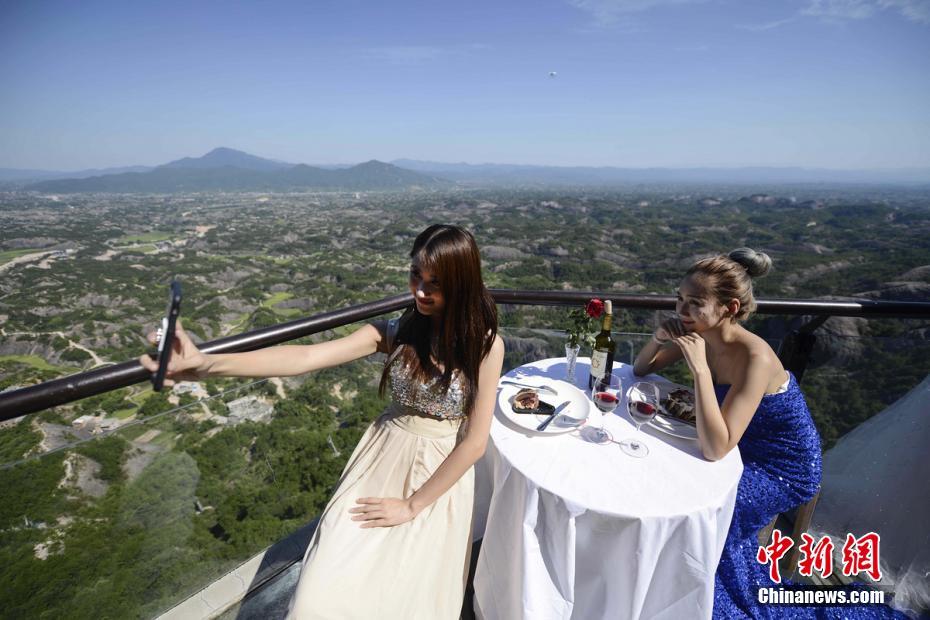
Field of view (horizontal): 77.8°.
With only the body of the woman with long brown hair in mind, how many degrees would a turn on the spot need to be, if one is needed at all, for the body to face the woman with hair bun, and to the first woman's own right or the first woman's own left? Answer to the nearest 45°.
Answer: approximately 135° to the first woman's own left

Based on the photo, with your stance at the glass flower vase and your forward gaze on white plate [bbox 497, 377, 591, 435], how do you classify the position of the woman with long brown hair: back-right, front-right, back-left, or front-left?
front-right

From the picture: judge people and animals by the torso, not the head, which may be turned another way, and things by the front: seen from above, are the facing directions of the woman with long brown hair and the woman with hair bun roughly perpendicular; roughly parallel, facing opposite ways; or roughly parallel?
roughly perpendicular

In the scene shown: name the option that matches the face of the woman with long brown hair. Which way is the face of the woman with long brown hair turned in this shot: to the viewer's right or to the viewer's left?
to the viewer's left

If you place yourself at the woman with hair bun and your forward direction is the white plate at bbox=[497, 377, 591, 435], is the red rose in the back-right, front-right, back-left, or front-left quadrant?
front-right

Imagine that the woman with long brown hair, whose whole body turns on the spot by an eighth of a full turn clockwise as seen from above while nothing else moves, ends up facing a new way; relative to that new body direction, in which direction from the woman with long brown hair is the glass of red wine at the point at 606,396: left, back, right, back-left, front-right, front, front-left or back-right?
back

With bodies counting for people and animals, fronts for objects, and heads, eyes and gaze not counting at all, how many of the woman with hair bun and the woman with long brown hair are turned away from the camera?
0

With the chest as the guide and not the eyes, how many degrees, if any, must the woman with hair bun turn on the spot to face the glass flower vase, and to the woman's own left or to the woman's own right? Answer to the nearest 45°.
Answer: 0° — they already face it

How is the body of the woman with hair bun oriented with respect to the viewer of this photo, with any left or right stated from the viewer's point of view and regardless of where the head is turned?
facing to the left of the viewer

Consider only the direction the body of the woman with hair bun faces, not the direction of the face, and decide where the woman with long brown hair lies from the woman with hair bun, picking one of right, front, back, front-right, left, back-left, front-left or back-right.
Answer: front-left
